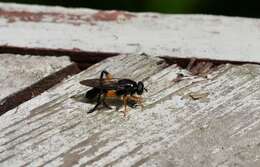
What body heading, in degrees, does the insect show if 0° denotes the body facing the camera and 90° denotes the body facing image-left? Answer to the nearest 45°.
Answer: approximately 270°

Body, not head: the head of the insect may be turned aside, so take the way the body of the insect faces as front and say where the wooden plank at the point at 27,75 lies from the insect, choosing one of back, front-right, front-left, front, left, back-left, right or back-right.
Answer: back

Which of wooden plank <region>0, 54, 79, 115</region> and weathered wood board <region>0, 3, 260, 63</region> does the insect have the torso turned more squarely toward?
the weathered wood board

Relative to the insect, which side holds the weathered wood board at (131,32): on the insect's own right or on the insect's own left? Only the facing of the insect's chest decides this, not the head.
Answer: on the insect's own left
